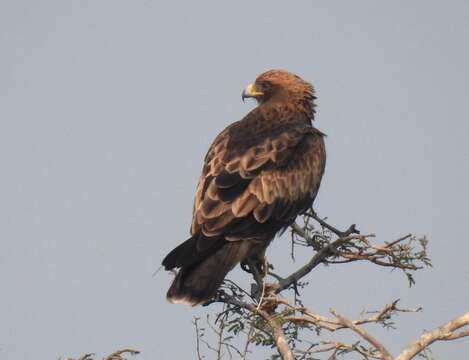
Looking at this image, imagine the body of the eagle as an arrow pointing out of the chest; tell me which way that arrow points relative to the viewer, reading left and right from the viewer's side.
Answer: facing away from the viewer and to the right of the viewer
